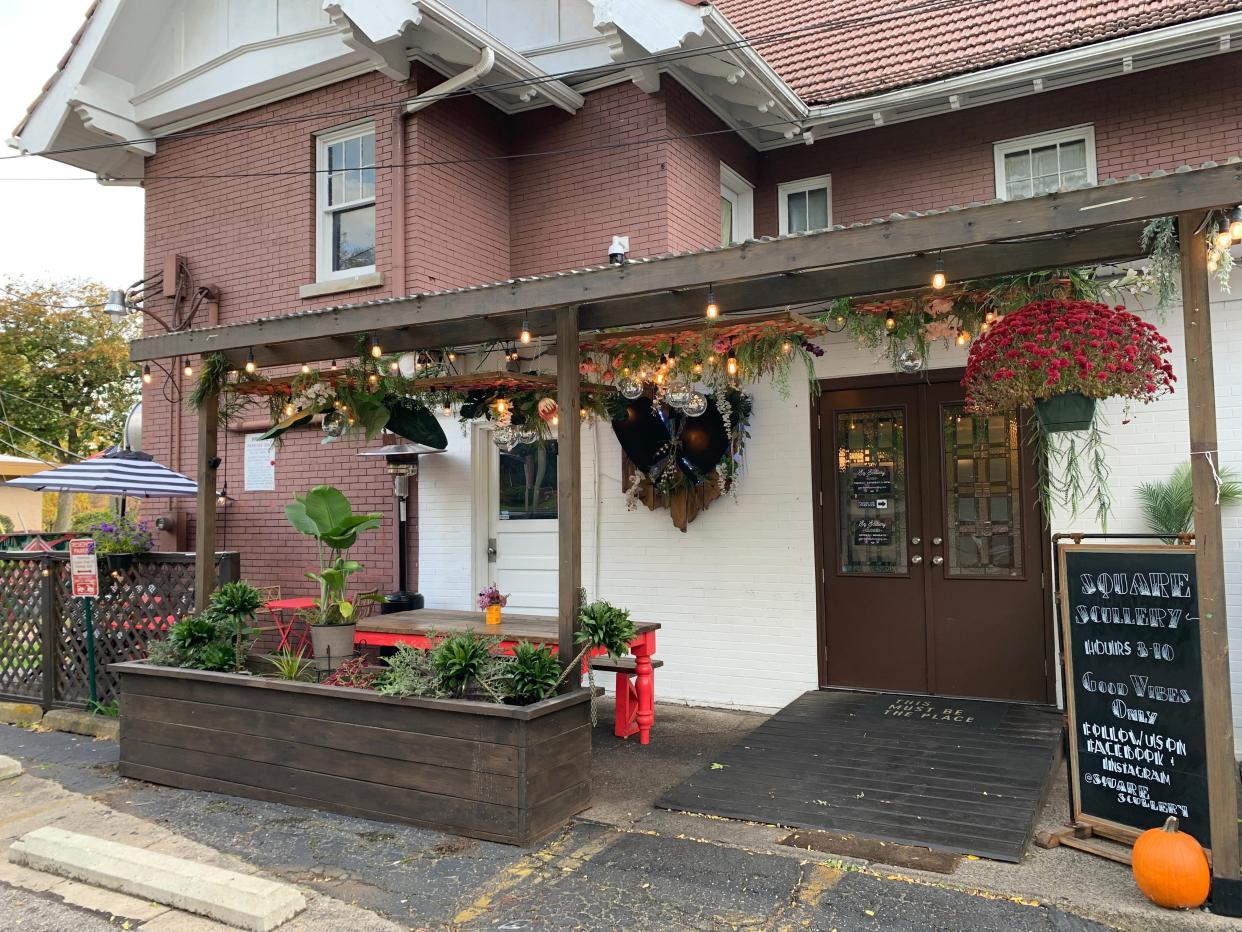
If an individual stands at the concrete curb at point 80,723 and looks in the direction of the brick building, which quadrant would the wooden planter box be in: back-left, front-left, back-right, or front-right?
front-right

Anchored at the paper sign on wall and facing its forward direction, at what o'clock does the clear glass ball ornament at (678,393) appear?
The clear glass ball ornament is roughly at 9 o'clock from the paper sign on wall.

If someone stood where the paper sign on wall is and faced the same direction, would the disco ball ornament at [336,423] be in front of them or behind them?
in front

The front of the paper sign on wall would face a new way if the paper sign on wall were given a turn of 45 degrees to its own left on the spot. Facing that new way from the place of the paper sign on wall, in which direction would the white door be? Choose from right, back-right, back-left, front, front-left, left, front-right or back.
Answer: front

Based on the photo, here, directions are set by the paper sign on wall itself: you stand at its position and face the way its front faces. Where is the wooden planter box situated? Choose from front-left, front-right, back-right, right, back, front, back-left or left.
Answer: front

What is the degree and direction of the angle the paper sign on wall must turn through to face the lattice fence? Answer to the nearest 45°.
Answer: approximately 45° to its right

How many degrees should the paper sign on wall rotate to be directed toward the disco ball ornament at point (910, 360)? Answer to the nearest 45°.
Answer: approximately 45° to its left

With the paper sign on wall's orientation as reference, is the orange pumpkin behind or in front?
in front

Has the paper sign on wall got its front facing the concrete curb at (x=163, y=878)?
yes

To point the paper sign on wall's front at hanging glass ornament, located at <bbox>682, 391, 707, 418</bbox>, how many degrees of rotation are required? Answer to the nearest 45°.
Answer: approximately 45° to its left

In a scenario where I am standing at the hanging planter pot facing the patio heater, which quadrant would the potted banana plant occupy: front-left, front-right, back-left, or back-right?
front-left

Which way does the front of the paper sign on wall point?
toward the camera

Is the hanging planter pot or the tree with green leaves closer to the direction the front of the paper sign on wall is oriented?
the hanging planter pot

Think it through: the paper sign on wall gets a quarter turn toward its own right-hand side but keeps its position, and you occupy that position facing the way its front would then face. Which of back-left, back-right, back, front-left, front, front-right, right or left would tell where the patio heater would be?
back-left

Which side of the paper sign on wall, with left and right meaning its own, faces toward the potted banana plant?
front

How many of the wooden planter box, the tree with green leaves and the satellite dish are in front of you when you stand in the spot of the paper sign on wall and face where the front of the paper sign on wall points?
1

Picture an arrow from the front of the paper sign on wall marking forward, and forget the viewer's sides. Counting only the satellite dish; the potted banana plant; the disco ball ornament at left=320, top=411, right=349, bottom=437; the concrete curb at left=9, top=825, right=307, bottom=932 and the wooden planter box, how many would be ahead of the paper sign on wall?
4

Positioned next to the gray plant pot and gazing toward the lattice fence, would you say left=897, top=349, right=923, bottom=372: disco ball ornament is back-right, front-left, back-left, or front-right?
back-right
